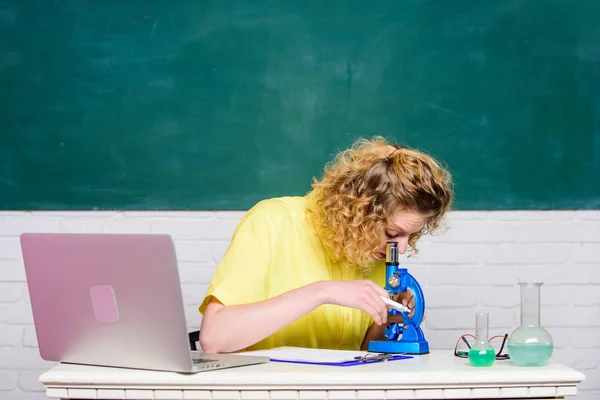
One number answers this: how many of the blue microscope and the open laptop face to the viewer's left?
1

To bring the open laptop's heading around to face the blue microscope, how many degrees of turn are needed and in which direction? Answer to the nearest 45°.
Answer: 0° — it already faces it

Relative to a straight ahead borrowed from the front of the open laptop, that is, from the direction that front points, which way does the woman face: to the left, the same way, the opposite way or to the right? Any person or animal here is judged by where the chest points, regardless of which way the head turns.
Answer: to the right

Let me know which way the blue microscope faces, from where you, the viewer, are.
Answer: facing to the left of the viewer

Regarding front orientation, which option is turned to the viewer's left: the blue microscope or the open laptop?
the blue microscope

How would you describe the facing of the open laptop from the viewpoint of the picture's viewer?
facing away from the viewer and to the right of the viewer

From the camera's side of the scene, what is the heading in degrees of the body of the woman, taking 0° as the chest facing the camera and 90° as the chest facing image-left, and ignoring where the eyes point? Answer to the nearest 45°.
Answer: approximately 315°
